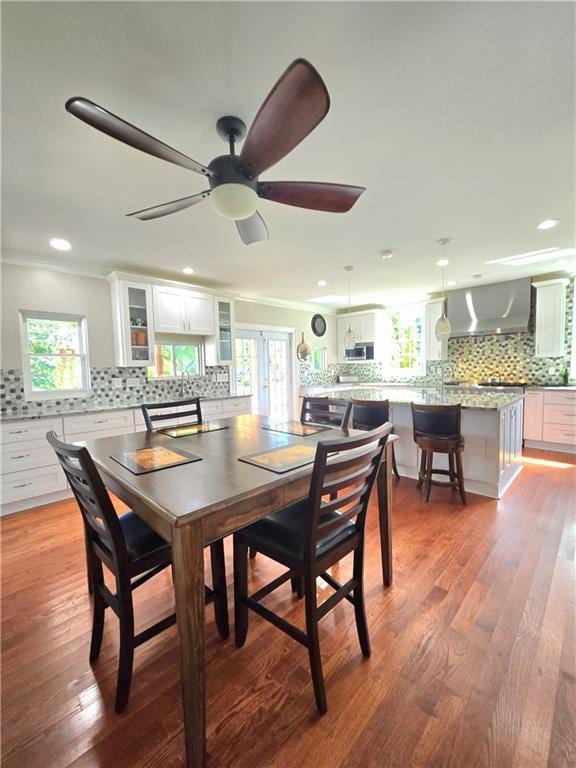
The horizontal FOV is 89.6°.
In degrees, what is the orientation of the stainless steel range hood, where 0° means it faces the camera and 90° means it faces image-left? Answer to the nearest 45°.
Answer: approximately 45°

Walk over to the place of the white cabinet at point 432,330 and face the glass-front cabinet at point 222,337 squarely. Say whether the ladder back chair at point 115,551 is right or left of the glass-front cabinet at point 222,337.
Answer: left

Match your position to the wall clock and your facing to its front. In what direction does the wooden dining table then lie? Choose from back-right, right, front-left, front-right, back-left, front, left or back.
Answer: front-right

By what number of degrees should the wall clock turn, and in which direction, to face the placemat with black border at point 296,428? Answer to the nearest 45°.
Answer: approximately 45° to its right

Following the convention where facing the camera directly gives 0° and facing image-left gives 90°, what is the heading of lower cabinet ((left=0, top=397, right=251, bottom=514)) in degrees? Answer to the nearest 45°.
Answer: approximately 315°

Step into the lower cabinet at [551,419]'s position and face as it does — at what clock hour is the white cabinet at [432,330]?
The white cabinet is roughly at 2 o'clock from the lower cabinet.

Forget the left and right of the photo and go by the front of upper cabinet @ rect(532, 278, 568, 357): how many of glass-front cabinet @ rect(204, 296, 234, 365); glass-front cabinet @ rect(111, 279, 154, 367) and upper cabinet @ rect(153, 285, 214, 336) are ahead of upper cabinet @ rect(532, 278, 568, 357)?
3

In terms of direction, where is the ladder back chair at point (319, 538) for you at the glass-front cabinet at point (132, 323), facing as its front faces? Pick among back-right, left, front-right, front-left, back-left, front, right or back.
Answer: front-right
